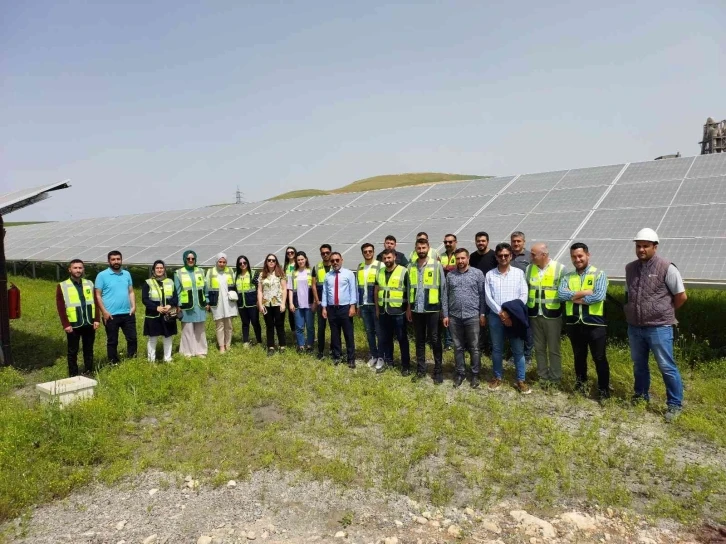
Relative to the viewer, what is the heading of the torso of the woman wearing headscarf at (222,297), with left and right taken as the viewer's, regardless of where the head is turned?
facing the viewer

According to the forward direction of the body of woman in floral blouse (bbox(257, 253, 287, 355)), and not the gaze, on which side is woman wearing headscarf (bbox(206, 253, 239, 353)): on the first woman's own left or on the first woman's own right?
on the first woman's own right

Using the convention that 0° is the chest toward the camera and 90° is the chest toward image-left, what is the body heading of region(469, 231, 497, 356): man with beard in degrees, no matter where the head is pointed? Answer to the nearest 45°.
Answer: approximately 0°

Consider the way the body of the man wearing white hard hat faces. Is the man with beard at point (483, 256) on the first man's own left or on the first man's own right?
on the first man's own right

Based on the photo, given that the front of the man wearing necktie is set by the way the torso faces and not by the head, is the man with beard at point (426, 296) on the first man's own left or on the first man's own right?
on the first man's own left

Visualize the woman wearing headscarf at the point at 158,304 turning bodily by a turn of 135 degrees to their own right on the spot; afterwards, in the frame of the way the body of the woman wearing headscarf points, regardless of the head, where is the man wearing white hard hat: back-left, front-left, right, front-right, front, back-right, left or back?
back

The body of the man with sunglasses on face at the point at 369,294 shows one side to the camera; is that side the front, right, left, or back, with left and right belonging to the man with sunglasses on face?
front

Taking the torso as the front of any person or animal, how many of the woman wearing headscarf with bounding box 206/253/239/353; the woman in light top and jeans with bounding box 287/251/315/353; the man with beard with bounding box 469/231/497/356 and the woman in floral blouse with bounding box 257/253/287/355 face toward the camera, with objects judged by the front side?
4

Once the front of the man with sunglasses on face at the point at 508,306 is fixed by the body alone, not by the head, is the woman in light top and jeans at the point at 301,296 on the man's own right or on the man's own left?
on the man's own right

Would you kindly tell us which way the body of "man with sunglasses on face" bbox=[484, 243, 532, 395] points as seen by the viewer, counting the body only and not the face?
toward the camera

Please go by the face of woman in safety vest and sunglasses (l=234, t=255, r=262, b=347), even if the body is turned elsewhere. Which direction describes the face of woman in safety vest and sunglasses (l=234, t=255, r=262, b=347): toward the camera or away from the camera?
toward the camera

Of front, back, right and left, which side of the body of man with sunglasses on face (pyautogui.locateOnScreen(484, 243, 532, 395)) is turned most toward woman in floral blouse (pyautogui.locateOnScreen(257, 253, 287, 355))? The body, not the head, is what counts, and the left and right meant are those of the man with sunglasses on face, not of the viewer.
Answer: right

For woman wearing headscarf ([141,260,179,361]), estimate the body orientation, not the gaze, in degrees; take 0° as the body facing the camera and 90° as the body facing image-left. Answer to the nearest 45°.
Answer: approximately 0°
